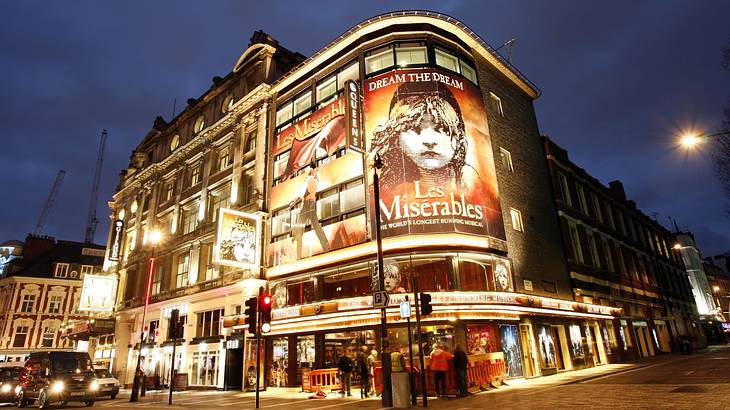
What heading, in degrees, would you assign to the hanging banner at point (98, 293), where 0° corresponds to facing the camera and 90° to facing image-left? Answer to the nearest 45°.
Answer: approximately 0°

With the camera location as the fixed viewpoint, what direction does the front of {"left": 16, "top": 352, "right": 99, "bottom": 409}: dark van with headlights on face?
facing the viewer and to the right of the viewer

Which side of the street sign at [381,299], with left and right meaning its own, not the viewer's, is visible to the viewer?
front

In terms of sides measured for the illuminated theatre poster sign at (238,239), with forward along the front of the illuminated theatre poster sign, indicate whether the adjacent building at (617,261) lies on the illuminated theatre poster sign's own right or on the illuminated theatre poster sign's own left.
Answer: on the illuminated theatre poster sign's own left

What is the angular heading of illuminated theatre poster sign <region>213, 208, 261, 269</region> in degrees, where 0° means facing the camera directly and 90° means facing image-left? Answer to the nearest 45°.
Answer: approximately 0°

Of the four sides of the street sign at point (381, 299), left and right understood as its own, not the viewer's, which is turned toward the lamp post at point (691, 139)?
left

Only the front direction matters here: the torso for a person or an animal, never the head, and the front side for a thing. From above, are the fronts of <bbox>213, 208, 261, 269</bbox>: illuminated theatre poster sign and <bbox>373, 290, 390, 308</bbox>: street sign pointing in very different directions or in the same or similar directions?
same or similar directions

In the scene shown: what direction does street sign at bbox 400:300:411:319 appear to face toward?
toward the camera

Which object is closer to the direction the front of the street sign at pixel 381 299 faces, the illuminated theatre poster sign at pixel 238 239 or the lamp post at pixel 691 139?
the lamp post

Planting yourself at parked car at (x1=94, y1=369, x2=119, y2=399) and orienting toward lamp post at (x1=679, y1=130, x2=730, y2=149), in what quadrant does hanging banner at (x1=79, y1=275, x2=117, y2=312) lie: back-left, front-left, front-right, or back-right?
back-left
